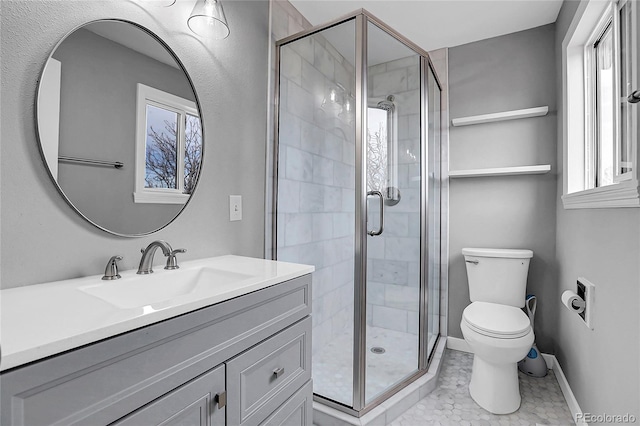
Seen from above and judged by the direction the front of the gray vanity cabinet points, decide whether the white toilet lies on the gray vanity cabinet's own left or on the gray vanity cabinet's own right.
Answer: on the gray vanity cabinet's own left

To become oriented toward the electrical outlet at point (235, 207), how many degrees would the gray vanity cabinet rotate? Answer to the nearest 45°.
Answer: approximately 135° to its left

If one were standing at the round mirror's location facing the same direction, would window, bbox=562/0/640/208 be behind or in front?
in front

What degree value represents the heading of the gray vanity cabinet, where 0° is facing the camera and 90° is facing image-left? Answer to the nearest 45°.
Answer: approximately 315°

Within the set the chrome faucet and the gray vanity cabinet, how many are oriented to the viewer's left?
0

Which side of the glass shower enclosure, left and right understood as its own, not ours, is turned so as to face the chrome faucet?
right

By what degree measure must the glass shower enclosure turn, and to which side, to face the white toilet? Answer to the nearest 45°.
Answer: approximately 45° to its left

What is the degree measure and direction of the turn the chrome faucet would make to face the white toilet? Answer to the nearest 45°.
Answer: approximately 45° to its left

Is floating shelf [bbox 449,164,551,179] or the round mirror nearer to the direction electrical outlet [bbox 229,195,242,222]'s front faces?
the floating shelf

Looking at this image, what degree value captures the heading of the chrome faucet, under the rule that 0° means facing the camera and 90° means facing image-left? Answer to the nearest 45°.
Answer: approximately 315°

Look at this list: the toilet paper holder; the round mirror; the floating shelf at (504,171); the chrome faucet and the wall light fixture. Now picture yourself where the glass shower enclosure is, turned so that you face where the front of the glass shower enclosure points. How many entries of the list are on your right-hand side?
3
